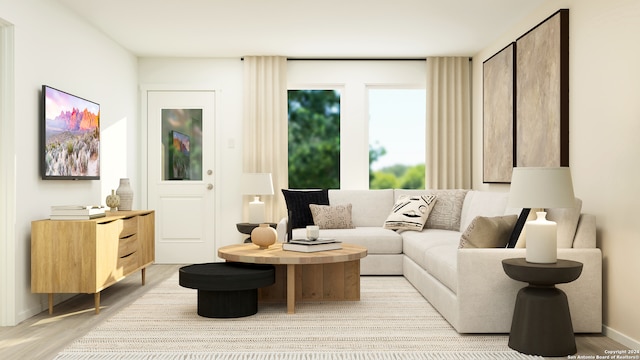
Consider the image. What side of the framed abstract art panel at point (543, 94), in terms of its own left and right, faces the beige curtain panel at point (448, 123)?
right

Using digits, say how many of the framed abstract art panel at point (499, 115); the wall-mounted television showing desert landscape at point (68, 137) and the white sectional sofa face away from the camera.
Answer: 0

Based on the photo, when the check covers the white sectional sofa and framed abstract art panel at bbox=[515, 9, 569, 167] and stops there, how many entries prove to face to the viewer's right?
0

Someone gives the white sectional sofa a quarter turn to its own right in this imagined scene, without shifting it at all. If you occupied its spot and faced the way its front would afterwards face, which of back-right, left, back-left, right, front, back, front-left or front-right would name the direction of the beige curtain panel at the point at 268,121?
front

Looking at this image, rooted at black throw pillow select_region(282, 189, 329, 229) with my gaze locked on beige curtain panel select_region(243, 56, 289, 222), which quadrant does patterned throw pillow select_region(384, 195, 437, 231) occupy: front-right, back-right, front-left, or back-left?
back-right

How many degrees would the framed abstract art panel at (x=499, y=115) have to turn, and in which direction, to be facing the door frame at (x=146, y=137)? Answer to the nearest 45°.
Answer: approximately 45° to its right

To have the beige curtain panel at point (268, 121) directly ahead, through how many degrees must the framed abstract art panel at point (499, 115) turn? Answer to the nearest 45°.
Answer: approximately 45° to its right

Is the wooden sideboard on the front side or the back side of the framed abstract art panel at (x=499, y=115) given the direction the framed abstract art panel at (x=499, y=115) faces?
on the front side

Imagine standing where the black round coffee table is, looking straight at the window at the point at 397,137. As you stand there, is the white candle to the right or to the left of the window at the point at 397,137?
right

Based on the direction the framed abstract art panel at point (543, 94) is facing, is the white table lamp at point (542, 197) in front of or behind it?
in front

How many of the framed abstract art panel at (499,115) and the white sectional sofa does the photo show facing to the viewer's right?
0

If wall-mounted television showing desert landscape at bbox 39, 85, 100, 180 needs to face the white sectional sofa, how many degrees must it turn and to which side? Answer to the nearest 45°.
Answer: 0° — it already faces it

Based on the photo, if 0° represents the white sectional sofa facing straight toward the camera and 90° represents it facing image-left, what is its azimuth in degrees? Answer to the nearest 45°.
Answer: approximately 45°

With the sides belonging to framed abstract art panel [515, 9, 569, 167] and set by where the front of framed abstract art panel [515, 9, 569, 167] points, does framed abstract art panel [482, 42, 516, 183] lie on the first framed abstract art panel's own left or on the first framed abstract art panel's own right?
on the first framed abstract art panel's own right

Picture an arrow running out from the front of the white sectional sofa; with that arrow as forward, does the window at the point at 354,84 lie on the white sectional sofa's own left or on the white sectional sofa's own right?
on the white sectional sofa's own right

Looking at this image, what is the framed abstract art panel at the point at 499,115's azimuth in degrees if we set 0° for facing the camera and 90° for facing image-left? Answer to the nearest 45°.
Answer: approximately 45°

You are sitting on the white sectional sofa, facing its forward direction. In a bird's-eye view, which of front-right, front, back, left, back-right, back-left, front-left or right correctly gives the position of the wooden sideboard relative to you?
front-right
